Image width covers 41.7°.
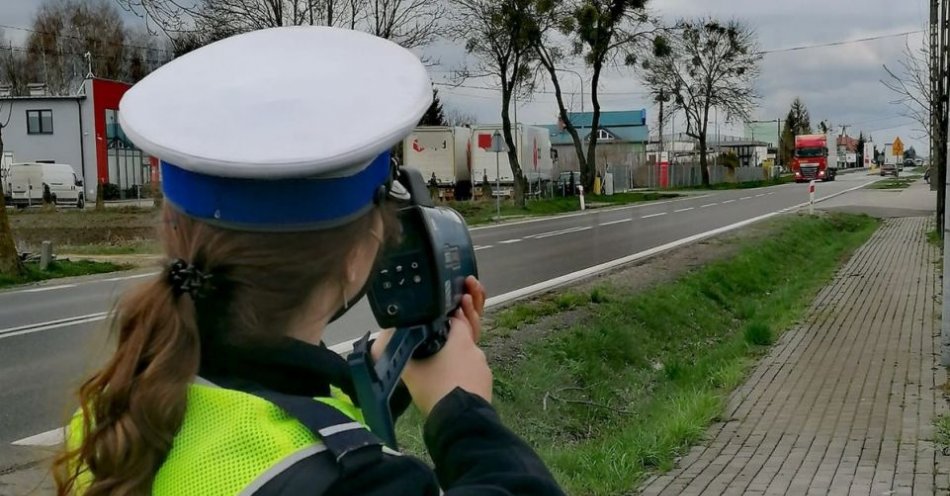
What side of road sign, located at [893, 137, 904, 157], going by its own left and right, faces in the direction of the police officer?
front

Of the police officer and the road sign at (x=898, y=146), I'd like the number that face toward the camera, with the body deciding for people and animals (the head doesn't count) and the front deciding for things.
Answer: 1

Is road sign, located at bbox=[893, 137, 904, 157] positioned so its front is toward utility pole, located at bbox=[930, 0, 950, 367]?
yes

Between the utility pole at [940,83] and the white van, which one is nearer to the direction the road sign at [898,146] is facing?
the utility pole

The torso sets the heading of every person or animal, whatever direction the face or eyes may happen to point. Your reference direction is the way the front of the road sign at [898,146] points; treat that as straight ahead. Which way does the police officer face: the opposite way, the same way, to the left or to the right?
the opposite way

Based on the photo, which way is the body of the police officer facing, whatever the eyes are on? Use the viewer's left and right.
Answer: facing away from the viewer and to the right of the viewer

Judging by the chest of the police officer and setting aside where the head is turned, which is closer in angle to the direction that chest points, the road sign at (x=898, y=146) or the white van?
the road sign

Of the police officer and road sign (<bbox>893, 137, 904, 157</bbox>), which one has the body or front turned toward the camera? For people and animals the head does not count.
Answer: the road sign

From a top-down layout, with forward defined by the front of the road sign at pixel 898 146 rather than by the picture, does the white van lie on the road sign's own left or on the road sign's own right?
on the road sign's own right

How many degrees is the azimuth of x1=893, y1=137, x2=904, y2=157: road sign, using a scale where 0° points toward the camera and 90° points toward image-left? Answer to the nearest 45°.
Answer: approximately 0°

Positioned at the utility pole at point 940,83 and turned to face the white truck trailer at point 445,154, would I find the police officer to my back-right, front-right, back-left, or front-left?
back-left

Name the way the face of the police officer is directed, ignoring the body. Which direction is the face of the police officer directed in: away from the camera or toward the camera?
away from the camera
